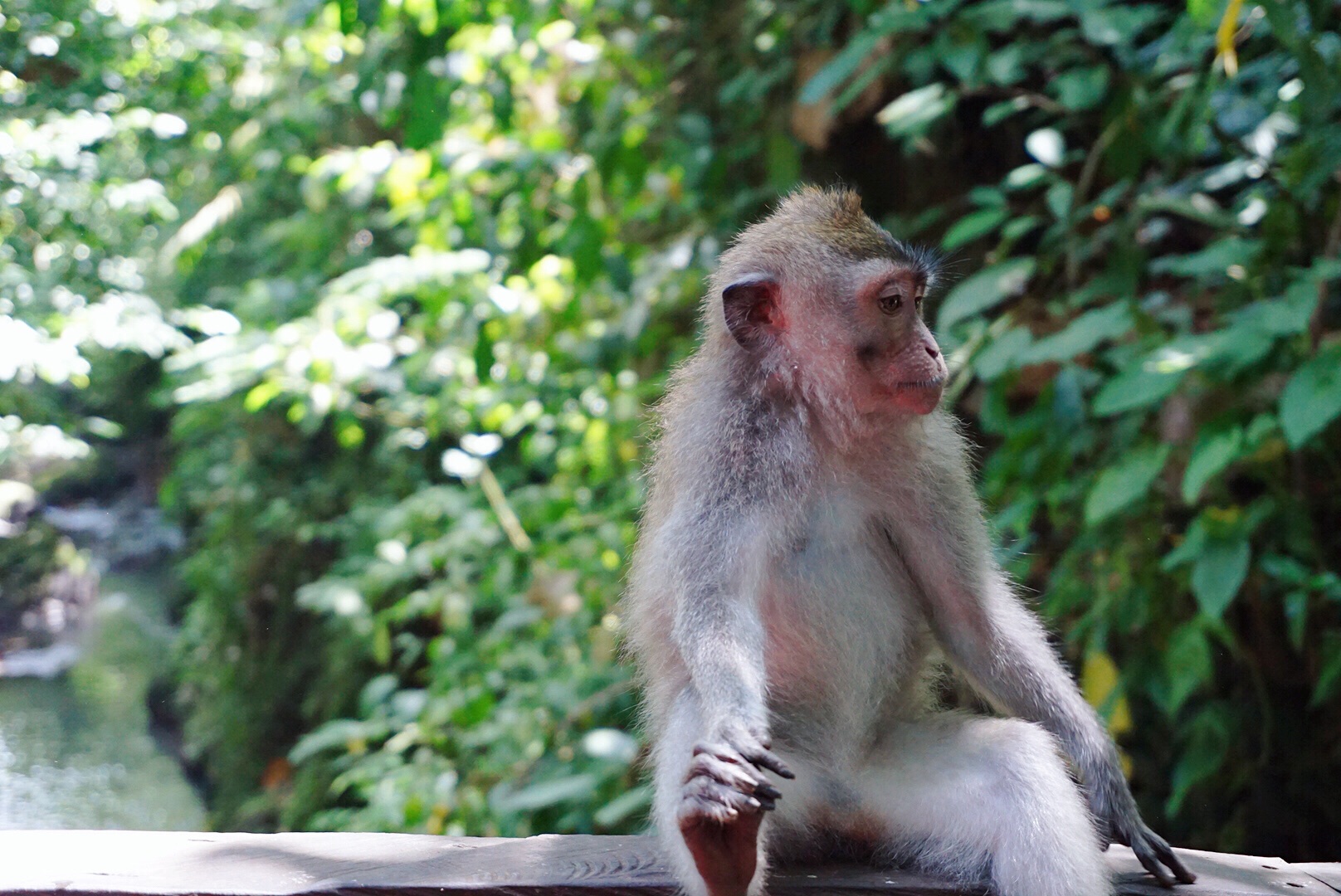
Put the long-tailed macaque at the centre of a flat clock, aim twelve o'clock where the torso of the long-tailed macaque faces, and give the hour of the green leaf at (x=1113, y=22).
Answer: The green leaf is roughly at 8 o'clock from the long-tailed macaque.

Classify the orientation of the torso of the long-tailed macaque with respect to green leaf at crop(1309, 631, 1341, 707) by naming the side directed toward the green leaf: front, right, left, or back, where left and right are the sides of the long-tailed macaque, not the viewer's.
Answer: left

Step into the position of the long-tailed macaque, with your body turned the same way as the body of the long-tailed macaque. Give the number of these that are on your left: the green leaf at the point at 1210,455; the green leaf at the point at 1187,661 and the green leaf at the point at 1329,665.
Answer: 3

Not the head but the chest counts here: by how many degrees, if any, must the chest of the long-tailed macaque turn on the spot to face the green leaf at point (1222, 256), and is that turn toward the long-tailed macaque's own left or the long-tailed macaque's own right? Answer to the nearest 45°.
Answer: approximately 90° to the long-tailed macaque's own left

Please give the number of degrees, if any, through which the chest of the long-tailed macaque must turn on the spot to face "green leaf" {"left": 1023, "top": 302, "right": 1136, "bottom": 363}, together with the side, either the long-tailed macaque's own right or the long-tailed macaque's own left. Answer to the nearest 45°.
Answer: approximately 135° to the long-tailed macaque's own left

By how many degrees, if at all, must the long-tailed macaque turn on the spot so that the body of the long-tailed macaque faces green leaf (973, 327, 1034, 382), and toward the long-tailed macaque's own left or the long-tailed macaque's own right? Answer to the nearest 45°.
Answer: approximately 135° to the long-tailed macaque's own left

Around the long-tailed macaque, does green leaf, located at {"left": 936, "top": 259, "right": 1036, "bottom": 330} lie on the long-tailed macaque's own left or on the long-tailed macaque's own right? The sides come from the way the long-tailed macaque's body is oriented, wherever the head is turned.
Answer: on the long-tailed macaque's own left

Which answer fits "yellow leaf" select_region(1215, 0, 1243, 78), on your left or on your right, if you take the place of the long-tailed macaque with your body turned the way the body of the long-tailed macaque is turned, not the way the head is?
on your left
